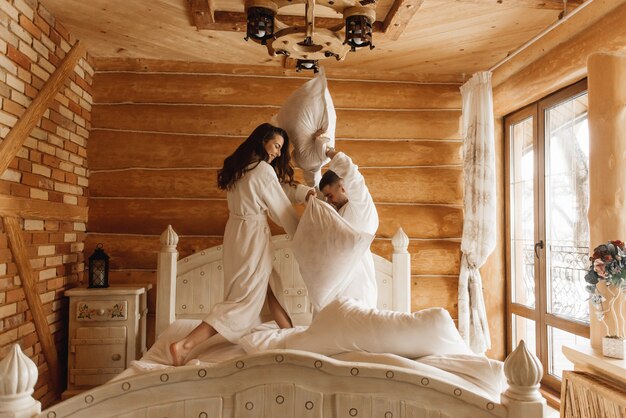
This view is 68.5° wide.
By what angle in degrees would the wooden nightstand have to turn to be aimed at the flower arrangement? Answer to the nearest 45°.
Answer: approximately 45° to its left

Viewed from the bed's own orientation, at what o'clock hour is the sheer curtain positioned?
The sheer curtain is roughly at 7 o'clock from the bed.

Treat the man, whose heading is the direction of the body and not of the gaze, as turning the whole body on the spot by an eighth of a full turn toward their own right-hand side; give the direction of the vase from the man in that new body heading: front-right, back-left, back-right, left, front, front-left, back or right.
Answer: back-right

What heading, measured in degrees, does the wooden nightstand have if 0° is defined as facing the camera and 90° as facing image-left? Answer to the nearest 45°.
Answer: approximately 0°

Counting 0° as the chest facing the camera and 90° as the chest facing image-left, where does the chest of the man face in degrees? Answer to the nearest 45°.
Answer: approximately 90°
